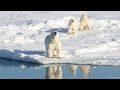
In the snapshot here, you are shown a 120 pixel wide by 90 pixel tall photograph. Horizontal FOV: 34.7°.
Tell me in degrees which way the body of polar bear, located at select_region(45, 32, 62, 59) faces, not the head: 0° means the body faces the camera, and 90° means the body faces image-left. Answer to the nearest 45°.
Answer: approximately 0°
